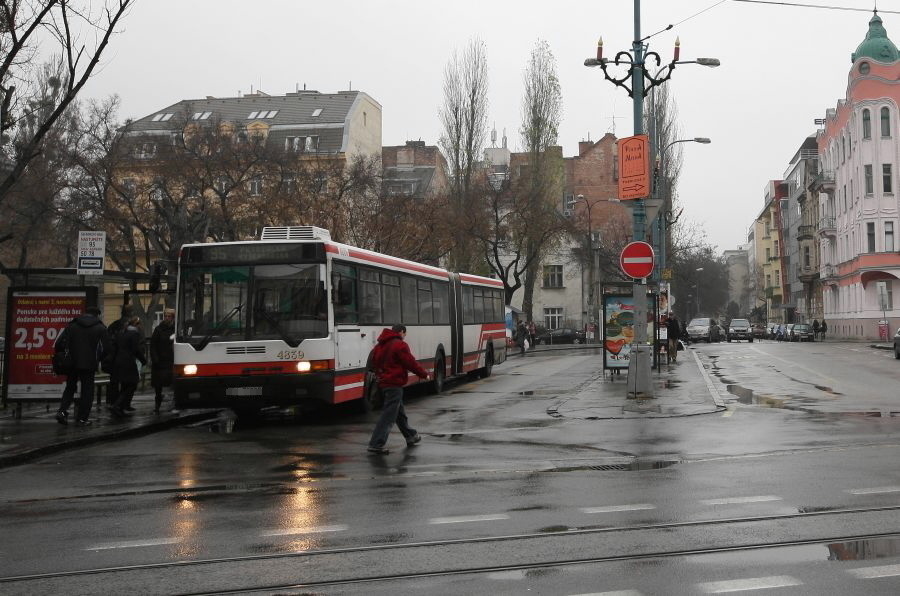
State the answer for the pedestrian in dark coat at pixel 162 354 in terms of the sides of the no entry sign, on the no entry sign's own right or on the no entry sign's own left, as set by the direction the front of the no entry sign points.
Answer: on the no entry sign's own right

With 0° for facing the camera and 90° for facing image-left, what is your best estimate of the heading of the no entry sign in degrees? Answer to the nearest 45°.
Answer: approximately 0°

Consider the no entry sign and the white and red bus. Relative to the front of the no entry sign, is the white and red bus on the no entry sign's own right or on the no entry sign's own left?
on the no entry sign's own right

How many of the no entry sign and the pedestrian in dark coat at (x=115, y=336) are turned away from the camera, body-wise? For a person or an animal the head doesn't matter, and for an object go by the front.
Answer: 1

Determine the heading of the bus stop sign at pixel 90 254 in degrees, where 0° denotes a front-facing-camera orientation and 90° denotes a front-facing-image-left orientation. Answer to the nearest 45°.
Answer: approximately 0°

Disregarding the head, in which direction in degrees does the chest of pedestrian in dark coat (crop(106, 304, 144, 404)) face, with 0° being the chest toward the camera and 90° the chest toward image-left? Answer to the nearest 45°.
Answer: approximately 180°

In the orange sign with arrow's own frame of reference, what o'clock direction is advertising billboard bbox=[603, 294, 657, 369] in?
The advertising billboard is roughly at 6 o'clock from the orange sign with arrow.

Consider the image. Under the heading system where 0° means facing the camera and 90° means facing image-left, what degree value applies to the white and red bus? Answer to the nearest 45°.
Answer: approximately 45°
